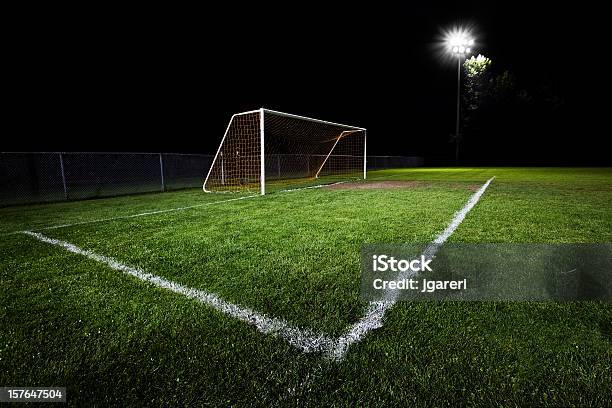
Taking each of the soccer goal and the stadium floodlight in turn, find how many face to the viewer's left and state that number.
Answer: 0

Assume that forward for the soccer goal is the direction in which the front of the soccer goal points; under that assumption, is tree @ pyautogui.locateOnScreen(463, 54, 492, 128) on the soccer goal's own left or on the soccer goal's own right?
on the soccer goal's own left

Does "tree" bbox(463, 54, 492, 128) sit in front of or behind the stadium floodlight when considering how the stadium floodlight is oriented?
behind

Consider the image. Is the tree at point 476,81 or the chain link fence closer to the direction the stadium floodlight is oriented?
the chain link fence

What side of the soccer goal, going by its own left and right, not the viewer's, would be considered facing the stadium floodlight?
left

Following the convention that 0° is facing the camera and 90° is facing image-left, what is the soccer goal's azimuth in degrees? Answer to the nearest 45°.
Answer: approximately 315°

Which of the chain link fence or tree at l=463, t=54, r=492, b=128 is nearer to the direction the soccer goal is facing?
the tree

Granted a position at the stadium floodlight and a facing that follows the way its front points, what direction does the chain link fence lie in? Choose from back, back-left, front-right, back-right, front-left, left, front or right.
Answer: front-right

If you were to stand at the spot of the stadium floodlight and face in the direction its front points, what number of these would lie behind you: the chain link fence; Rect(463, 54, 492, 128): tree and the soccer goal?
1

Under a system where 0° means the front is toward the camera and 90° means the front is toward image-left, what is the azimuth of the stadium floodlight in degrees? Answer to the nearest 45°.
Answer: approximately 0°
